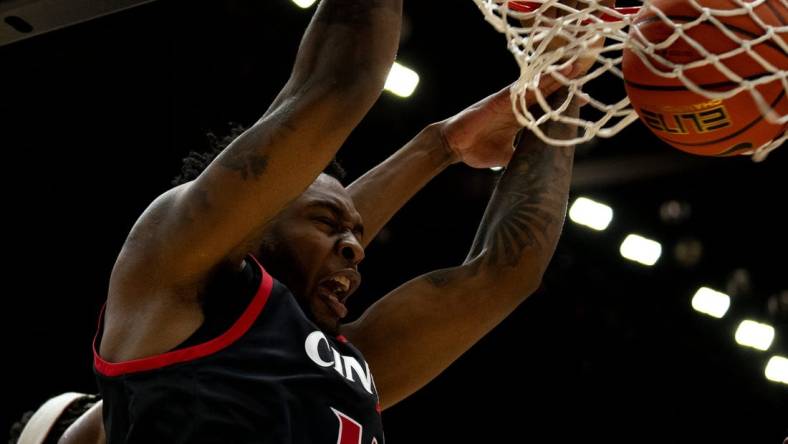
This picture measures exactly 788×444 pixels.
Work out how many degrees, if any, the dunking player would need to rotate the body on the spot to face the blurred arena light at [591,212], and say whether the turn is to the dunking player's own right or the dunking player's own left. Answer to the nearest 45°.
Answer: approximately 90° to the dunking player's own left

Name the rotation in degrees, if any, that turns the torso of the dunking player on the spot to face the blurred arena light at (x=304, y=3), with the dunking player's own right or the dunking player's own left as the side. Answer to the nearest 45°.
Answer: approximately 135° to the dunking player's own left

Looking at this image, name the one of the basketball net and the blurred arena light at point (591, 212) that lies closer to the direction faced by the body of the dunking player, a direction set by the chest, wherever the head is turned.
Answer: the basketball net

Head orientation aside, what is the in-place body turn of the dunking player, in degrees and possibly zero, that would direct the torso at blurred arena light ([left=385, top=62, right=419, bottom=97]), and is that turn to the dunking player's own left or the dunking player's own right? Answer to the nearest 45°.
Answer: approximately 135° to the dunking player's own left

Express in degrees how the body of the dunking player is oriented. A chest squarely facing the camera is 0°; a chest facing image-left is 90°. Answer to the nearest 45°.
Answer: approximately 315°
